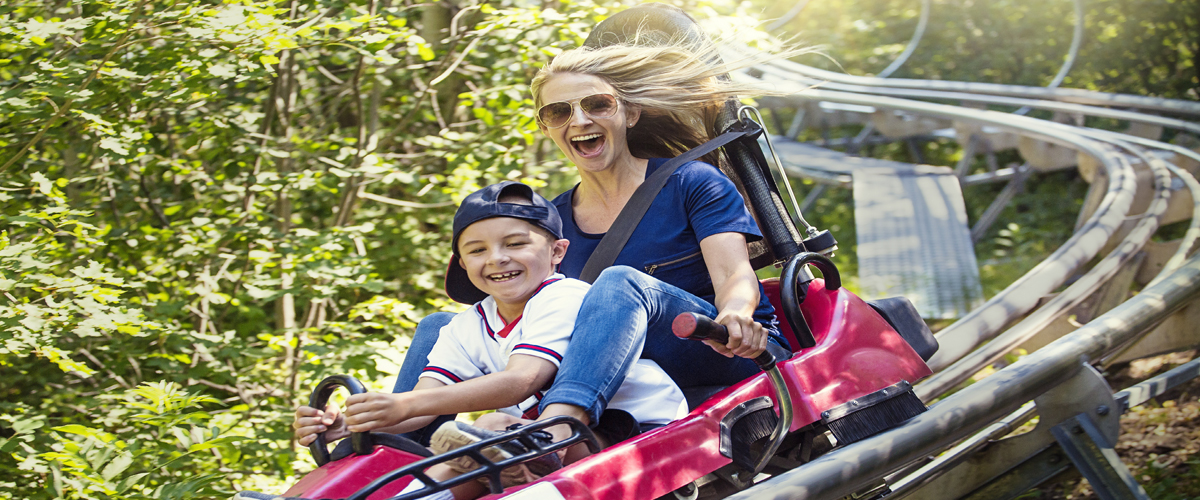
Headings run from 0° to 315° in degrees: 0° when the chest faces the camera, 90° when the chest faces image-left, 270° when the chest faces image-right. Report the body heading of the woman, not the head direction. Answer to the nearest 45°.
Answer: approximately 45°

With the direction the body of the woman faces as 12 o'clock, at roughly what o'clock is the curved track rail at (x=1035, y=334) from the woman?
The curved track rail is roughly at 7 o'clock from the woman.

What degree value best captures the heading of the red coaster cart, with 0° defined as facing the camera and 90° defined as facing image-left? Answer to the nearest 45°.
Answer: approximately 45°

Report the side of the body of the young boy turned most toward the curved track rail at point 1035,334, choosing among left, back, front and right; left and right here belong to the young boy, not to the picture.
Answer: back
